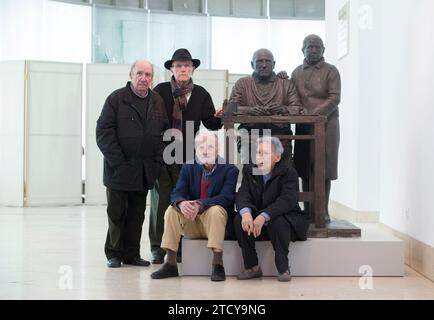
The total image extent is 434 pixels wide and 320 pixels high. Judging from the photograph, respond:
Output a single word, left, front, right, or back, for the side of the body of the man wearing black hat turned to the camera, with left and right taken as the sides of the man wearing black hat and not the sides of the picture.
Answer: front

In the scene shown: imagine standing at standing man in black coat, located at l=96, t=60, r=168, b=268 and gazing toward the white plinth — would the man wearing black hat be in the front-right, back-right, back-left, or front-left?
front-left

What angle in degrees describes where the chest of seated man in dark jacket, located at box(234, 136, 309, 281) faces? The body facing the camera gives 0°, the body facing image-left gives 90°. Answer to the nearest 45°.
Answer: approximately 45°

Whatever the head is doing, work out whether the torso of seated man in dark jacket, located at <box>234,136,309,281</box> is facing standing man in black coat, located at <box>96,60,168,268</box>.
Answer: no

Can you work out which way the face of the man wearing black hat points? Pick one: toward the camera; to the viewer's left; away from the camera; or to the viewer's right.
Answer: toward the camera

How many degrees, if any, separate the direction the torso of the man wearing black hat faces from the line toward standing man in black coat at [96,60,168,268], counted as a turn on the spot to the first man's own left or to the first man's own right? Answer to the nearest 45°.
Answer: approximately 45° to the first man's own right

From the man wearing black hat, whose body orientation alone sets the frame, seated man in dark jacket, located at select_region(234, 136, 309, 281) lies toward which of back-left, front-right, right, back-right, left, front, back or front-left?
front-left

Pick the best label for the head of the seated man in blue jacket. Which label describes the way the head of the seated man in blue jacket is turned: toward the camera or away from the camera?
toward the camera

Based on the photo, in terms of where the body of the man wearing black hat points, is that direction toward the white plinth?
no

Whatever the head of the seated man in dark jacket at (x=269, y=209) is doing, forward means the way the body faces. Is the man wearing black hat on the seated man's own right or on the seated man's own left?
on the seated man's own right

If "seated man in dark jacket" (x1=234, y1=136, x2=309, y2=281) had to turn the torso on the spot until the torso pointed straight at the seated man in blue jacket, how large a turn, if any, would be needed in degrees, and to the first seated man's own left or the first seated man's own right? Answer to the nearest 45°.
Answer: approximately 45° to the first seated man's own right

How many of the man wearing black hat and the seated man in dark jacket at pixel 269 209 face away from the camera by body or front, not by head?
0
